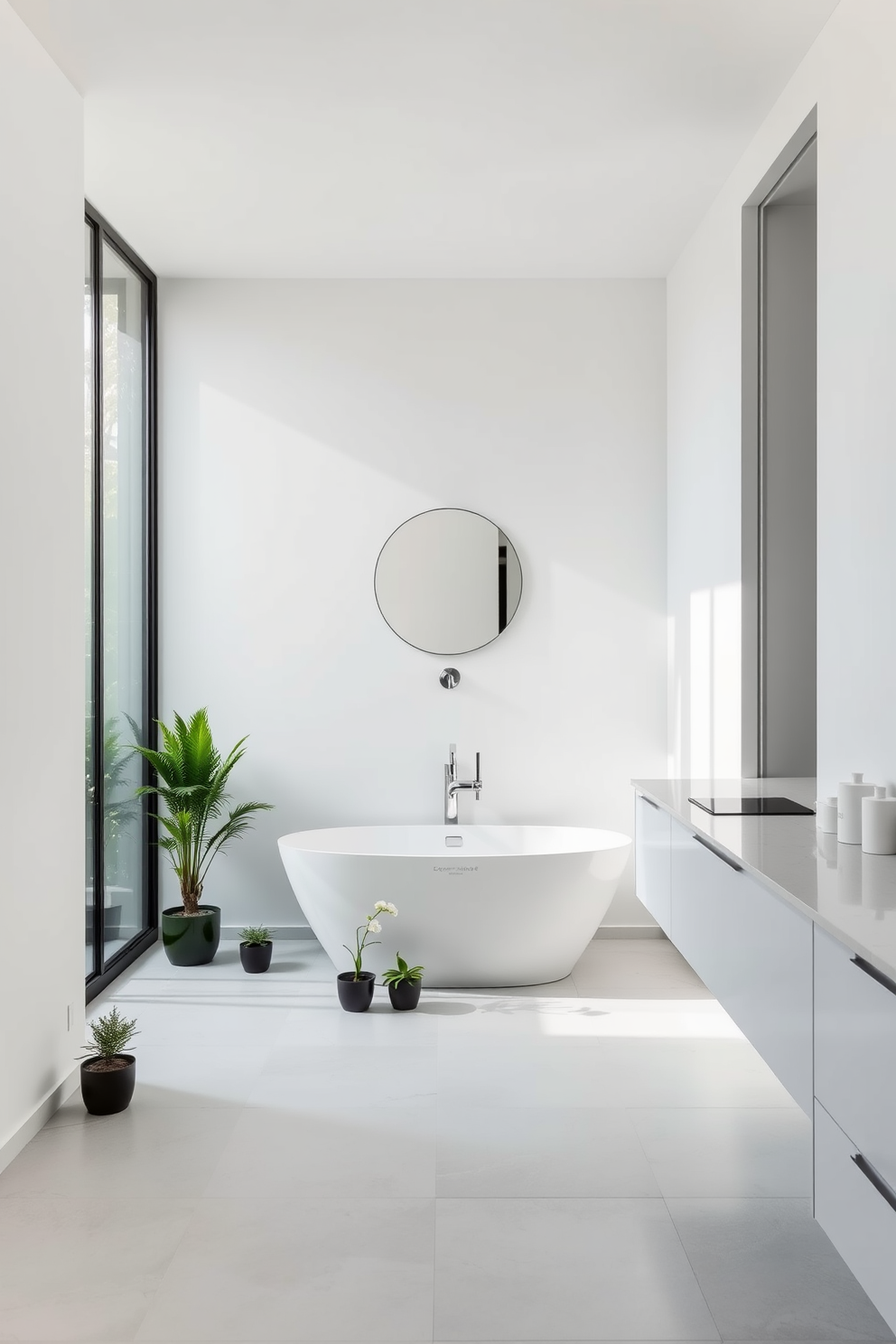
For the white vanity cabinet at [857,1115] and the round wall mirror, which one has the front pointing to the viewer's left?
the white vanity cabinet

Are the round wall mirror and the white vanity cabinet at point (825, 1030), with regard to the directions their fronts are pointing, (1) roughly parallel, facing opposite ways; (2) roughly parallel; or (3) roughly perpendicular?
roughly perpendicular

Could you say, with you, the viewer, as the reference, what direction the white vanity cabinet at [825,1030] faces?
facing to the left of the viewer

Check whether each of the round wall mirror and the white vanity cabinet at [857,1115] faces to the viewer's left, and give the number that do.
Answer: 1

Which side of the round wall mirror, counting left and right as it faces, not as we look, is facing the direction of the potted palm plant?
right
